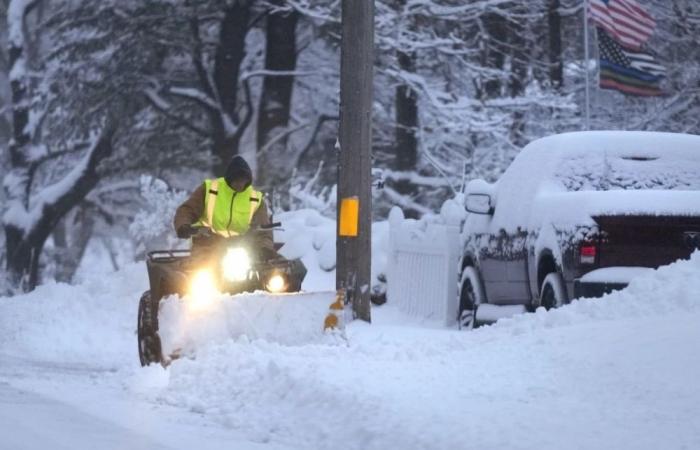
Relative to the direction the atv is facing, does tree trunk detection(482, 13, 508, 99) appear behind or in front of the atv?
behind

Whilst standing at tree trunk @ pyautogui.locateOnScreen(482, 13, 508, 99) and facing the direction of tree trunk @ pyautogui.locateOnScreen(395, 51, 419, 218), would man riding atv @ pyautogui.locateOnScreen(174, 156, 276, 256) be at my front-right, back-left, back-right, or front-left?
front-left

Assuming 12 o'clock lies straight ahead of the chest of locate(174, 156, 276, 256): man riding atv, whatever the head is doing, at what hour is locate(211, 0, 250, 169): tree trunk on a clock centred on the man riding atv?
The tree trunk is roughly at 6 o'clock from the man riding atv.

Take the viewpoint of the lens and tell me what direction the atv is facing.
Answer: facing the viewer

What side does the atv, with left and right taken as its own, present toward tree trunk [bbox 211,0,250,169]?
back

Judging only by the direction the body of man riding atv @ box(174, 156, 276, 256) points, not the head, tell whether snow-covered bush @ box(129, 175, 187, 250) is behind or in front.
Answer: behind

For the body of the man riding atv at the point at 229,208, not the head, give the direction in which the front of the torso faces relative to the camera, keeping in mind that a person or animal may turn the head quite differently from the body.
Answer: toward the camera

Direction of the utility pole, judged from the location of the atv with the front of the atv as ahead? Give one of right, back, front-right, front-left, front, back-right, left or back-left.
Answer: back-left

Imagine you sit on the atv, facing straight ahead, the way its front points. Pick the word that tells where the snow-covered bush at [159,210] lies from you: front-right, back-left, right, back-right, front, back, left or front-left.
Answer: back

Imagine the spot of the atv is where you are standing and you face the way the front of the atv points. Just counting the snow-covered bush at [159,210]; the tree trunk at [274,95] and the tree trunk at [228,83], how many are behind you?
3

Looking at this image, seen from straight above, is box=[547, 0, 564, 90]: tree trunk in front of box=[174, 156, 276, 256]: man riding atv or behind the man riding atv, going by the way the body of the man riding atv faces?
behind

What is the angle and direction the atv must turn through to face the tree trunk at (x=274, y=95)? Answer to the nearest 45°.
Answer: approximately 180°
